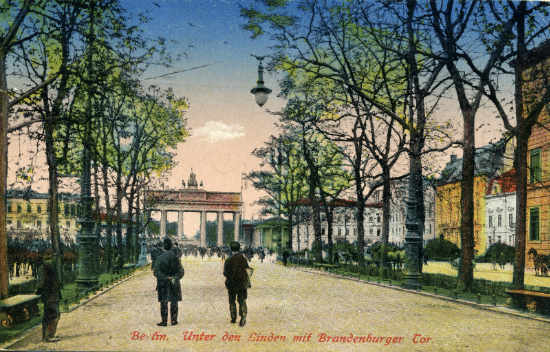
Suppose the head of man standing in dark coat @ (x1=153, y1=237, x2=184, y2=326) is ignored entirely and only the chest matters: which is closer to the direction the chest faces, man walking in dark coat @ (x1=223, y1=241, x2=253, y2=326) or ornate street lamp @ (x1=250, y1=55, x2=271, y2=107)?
the ornate street lamp

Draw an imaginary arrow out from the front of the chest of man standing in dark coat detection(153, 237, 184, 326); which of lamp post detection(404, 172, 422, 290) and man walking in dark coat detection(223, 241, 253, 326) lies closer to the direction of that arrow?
the lamp post

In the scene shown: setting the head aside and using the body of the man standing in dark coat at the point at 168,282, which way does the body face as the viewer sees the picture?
away from the camera

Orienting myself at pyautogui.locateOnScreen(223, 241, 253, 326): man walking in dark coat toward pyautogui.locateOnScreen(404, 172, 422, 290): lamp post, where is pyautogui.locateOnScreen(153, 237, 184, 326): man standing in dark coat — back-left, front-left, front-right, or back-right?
back-left

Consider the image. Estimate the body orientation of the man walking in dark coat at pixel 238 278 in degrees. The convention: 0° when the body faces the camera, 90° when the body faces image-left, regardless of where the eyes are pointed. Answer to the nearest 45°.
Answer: approximately 180°

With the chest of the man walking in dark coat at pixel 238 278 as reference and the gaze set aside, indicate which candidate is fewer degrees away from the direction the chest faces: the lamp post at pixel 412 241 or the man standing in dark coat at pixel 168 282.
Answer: the lamp post

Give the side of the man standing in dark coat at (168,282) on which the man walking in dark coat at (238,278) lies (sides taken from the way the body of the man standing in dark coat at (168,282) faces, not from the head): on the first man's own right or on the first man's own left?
on the first man's own right

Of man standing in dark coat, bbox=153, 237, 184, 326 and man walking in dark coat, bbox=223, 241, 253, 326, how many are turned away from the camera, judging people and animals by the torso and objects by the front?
2
